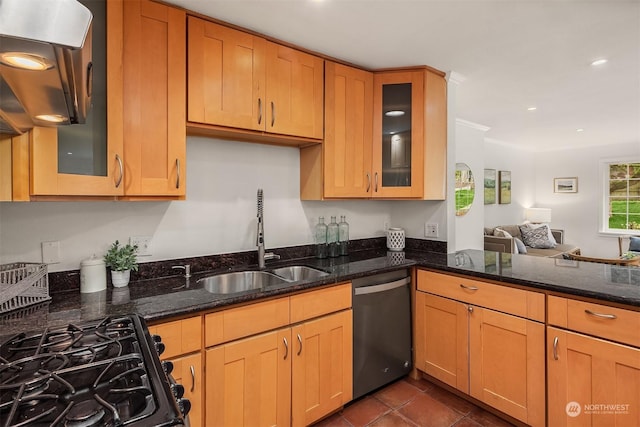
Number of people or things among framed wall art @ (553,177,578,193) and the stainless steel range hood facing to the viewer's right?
1

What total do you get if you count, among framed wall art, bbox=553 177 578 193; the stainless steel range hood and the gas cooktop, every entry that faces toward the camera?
1

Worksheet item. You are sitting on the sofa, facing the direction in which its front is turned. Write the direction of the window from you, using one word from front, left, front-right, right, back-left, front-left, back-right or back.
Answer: left

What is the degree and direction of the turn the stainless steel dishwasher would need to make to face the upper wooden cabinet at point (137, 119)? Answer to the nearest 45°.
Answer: approximately 90° to its right

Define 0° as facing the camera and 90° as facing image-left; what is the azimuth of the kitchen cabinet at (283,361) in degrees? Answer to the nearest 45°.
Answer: approximately 315°

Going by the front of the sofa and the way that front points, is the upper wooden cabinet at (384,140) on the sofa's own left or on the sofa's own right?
on the sofa's own right

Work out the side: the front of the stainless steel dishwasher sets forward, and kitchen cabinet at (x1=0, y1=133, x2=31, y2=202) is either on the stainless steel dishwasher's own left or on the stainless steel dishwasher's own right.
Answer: on the stainless steel dishwasher's own right

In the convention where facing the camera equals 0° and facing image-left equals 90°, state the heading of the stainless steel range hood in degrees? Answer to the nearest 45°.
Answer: approximately 270°

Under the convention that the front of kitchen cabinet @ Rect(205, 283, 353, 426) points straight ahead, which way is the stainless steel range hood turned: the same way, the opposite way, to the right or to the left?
to the left

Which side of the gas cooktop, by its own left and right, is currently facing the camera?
right

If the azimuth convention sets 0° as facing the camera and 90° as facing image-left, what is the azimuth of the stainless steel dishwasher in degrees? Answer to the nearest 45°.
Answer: approximately 315°

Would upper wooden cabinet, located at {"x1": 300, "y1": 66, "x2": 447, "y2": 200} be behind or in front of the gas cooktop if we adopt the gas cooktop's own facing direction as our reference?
in front
